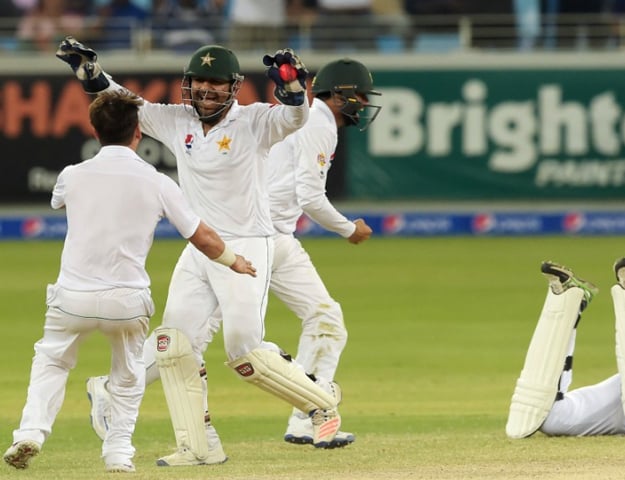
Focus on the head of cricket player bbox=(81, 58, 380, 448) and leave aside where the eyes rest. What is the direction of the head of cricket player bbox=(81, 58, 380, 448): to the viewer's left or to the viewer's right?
to the viewer's right

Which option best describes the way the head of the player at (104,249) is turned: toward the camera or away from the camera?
away from the camera

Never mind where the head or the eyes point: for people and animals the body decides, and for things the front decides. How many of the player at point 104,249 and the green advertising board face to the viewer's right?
0

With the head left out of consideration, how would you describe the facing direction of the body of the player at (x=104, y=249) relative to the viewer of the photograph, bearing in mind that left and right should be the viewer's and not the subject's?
facing away from the viewer

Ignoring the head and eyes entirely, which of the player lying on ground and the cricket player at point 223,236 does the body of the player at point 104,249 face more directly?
the cricket player

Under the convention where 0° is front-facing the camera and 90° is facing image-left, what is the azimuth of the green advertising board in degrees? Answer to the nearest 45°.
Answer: approximately 0°

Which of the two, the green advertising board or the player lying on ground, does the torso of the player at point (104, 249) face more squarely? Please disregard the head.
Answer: the green advertising board

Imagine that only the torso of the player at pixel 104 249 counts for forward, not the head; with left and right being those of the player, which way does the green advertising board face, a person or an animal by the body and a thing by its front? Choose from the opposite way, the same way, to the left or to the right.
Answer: the opposite way
